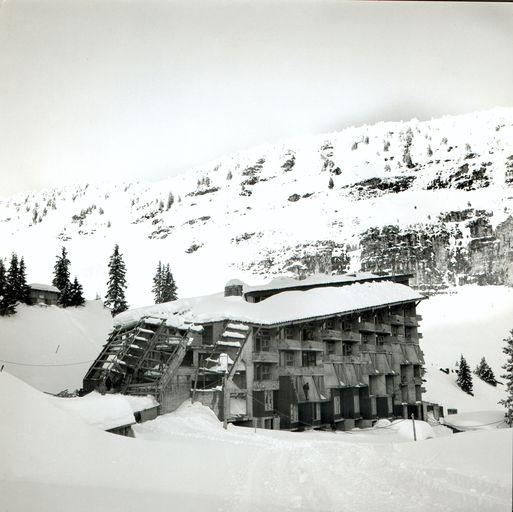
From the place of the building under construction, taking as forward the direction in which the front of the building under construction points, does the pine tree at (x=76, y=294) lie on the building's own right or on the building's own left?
on the building's own right

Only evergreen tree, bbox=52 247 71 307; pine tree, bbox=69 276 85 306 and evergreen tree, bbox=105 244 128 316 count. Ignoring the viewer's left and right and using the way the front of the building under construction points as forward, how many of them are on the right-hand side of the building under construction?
3

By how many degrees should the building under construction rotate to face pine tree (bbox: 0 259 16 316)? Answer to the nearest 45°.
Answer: approximately 90° to its right

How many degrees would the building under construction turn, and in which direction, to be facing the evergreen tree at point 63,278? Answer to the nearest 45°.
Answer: approximately 180°

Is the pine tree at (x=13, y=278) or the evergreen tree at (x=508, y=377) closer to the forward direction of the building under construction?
the evergreen tree

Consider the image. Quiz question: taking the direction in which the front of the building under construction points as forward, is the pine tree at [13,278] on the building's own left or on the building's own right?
on the building's own right

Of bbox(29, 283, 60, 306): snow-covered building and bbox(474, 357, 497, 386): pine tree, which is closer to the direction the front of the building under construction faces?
the pine tree
